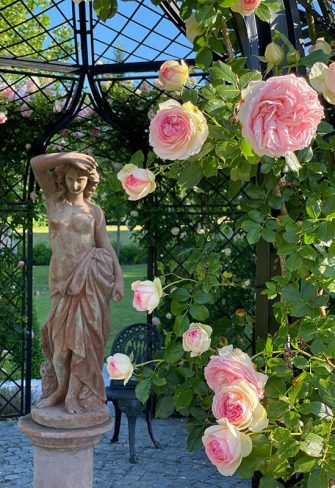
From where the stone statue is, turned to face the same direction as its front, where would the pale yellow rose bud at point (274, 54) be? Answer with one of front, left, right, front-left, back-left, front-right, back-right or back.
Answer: front

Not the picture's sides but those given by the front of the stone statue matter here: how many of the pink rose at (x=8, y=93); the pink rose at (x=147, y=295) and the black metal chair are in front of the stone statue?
1

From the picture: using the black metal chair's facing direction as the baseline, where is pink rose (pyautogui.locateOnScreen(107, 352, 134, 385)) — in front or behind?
in front

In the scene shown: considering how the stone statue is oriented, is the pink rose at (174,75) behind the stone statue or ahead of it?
ahead

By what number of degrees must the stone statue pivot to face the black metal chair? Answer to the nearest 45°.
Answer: approximately 180°

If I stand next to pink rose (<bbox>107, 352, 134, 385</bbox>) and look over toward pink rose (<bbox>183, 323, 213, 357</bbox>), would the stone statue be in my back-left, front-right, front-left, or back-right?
back-left

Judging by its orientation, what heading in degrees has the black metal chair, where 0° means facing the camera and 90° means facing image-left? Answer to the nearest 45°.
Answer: approximately 45°

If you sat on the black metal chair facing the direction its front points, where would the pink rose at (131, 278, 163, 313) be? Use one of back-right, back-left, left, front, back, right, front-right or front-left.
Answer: front-left

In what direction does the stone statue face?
toward the camera

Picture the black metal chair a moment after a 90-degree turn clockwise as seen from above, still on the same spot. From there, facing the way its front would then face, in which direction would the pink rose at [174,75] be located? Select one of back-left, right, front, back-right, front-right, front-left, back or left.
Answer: back-left

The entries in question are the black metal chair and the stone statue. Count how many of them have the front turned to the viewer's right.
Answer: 0

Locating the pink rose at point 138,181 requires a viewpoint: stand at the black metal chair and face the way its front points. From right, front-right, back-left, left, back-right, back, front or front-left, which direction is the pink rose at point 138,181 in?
front-left

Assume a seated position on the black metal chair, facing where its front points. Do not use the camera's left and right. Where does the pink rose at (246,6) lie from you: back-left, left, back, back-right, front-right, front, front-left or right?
front-left

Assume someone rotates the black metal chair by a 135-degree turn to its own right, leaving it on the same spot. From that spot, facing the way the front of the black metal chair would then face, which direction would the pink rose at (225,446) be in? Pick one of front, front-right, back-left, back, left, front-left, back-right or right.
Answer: back

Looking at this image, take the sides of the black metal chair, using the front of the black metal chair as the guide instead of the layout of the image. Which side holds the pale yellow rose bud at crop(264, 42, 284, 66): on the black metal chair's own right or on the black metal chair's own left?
on the black metal chair's own left
